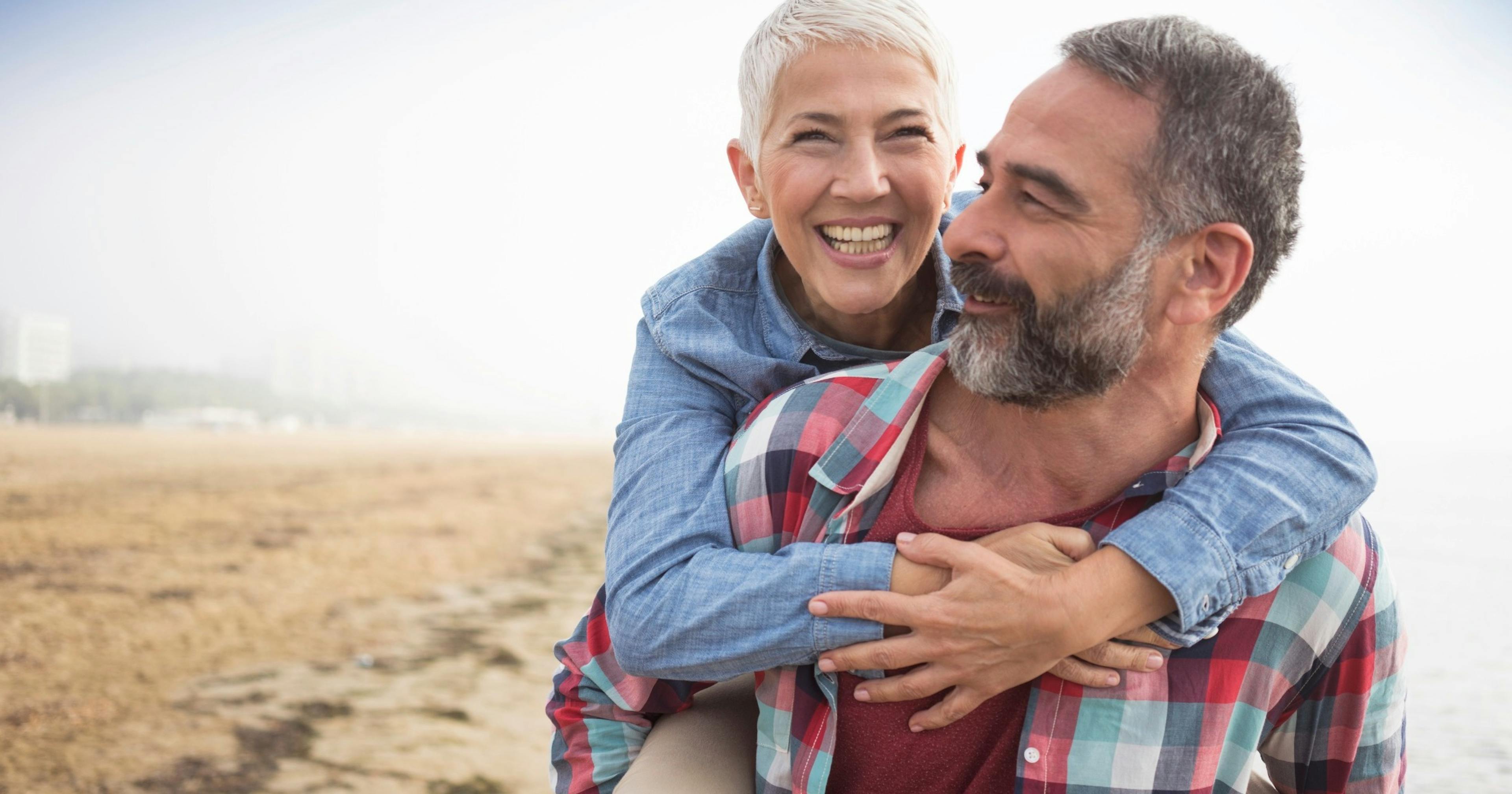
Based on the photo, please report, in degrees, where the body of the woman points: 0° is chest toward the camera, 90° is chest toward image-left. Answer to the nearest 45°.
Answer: approximately 0°

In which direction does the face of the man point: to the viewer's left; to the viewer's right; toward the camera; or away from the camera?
to the viewer's left
